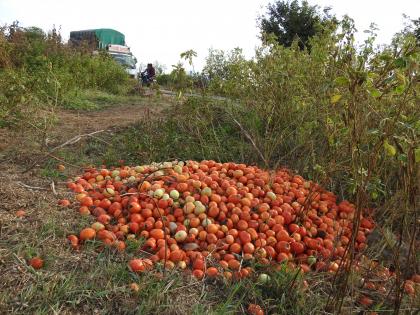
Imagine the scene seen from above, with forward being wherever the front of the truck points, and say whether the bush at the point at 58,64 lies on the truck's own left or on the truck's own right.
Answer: on the truck's own right

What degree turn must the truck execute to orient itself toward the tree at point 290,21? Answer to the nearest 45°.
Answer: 0° — it already faces it

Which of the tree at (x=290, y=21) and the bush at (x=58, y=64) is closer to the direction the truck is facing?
the tree

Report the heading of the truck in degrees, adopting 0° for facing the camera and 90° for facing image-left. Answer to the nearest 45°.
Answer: approximately 315°
